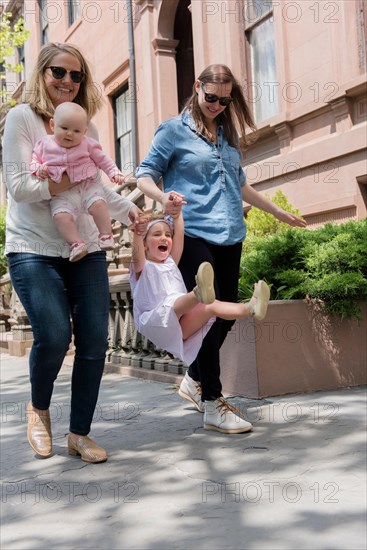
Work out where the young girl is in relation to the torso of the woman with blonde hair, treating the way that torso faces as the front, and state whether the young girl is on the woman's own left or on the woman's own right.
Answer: on the woman's own left

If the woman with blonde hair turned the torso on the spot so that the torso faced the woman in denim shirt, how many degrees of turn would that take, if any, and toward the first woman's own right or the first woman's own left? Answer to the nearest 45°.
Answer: approximately 90° to the first woman's own left

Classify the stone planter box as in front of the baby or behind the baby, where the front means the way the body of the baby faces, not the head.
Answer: behind

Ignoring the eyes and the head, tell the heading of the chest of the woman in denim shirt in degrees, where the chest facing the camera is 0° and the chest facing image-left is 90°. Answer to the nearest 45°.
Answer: approximately 315°

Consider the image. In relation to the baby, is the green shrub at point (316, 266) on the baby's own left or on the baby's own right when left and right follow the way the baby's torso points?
on the baby's own left

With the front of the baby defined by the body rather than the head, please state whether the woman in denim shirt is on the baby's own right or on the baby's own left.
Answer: on the baby's own left

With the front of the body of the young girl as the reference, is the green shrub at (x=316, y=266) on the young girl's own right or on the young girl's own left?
on the young girl's own left

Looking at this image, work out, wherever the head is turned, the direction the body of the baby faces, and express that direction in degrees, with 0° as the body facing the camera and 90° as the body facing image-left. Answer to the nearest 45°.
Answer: approximately 0°

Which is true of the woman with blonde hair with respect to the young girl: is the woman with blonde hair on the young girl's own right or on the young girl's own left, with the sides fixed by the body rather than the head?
on the young girl's own right

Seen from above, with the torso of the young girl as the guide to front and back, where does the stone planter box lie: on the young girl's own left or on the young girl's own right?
on the young girl's own left

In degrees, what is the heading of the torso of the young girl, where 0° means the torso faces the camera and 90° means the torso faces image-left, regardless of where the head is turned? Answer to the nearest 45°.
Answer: approximately 315°
